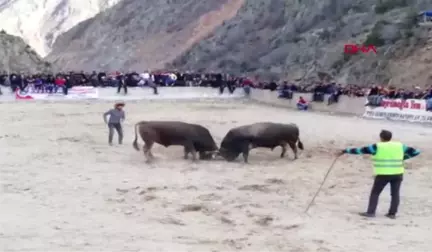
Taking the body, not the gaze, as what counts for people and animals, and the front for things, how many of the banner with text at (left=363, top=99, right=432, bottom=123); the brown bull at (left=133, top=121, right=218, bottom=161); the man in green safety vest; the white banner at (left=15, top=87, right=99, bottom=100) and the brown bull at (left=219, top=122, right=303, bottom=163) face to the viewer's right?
1

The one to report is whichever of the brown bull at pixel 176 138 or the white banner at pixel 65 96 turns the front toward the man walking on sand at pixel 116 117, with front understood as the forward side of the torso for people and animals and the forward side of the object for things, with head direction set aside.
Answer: the white banner

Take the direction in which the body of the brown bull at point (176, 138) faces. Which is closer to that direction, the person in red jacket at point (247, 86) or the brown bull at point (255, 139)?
the brown bull

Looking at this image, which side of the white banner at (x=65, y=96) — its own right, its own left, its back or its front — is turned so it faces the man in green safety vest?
front

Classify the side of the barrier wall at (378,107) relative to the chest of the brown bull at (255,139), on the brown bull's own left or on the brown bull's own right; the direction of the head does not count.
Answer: on the brown bull's own right

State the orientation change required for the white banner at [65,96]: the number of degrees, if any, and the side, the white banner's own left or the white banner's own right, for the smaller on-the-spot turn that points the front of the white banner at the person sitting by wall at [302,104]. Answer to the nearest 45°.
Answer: approximately 45° to the white banner's own left

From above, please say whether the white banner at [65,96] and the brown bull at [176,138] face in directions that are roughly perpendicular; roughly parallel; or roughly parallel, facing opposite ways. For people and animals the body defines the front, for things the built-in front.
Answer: roughly perpendicular

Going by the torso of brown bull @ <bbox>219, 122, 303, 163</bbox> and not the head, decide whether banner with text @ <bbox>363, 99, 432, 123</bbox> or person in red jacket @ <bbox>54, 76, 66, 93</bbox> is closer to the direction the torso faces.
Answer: the person in red jacket

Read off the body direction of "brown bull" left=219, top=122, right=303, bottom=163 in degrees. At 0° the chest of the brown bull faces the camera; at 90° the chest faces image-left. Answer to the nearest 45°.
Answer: approximately 90°

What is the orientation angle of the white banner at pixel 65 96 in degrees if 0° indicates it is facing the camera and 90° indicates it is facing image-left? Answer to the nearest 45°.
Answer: approximately 0°

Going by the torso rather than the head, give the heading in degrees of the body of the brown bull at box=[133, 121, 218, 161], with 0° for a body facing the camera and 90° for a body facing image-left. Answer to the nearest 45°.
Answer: approximately 270°

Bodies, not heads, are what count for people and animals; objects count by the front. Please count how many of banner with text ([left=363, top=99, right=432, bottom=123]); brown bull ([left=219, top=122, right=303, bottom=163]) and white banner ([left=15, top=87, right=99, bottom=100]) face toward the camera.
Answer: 2

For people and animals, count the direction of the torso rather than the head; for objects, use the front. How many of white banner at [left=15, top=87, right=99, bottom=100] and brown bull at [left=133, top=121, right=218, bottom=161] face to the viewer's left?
0

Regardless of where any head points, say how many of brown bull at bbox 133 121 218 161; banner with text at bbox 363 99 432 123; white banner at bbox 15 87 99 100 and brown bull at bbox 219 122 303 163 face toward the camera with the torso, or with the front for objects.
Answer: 2

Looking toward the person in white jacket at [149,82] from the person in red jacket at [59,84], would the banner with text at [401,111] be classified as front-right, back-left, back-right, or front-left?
front-right

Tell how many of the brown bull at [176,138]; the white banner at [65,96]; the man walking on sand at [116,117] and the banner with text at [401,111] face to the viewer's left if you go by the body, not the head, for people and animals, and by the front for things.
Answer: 0

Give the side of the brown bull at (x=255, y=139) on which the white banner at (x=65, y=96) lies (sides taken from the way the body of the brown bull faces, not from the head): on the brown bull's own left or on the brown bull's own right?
on the brown bull's own right
